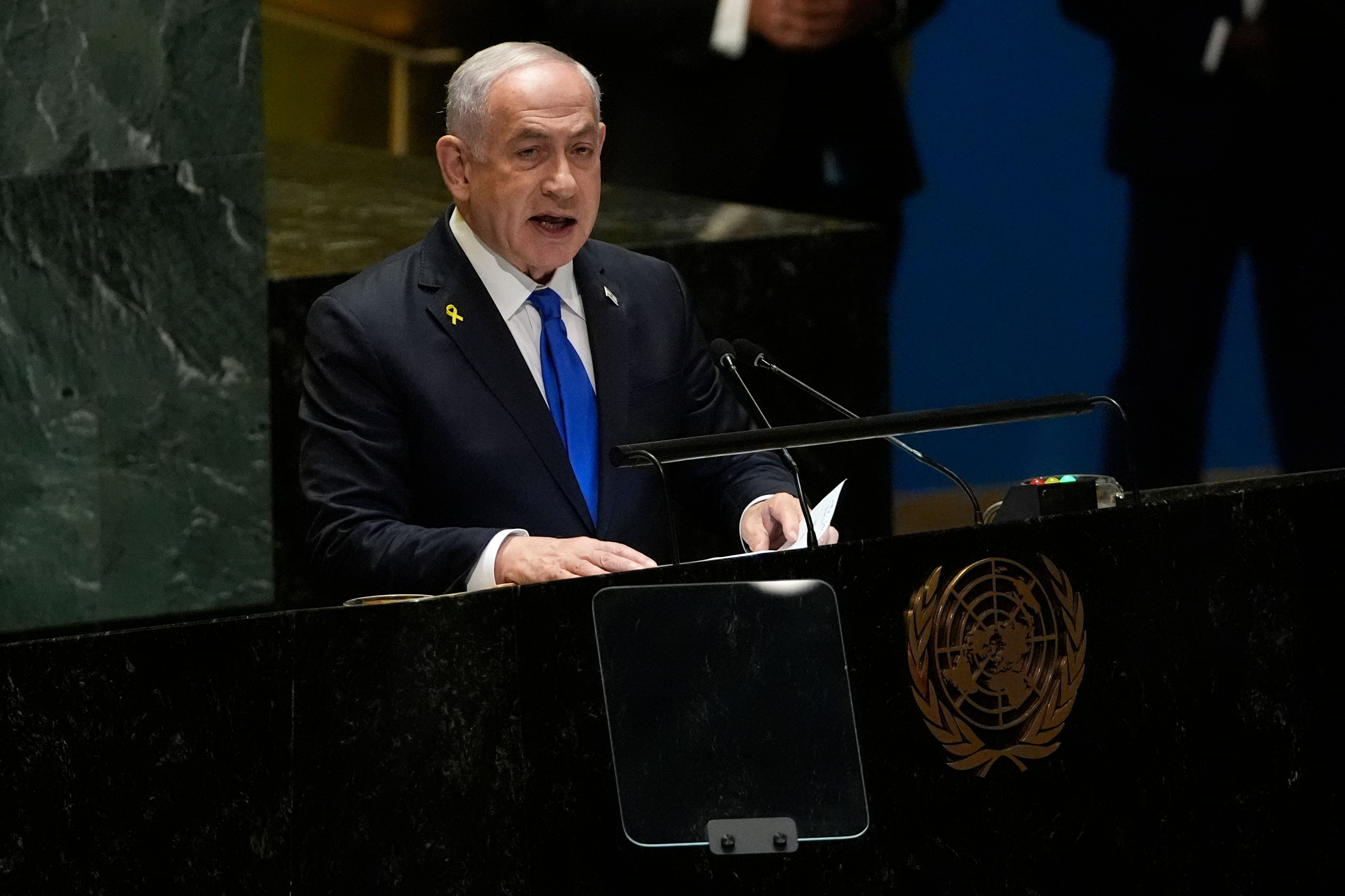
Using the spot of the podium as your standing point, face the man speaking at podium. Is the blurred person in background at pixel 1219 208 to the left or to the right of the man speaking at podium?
right

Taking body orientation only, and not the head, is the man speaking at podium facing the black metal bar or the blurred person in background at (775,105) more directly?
the black metal bar

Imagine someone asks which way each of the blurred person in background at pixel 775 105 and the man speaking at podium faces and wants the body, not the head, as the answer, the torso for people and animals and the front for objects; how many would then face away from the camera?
0

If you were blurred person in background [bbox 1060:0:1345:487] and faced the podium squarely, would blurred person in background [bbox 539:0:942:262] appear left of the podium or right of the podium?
right

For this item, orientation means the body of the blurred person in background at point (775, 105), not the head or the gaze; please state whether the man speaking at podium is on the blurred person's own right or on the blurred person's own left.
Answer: on the blurred person's own right

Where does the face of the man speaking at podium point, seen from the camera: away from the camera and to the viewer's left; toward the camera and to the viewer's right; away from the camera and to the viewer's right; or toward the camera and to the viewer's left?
toward the camera and to the viewer's right

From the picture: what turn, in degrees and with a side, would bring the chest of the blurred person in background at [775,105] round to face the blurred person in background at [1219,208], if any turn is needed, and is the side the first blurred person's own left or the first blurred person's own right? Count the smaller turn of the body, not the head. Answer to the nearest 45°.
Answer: approximately 45° to the first blurred person's own left

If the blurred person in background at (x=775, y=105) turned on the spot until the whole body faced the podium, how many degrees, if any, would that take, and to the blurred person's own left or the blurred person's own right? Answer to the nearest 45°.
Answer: approximately 45° to the blurred person's own right

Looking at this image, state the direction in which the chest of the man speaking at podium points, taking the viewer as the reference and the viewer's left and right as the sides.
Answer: facing the viewer and to the right of the viewer
